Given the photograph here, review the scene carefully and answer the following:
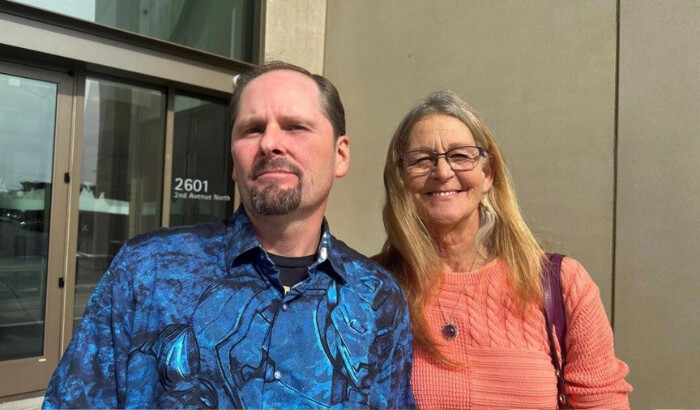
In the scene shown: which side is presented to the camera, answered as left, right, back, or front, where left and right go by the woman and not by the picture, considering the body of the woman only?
front

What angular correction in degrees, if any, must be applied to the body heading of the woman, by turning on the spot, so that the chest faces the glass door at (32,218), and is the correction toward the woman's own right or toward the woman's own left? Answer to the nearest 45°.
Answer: approximately 90° to the woman's own right

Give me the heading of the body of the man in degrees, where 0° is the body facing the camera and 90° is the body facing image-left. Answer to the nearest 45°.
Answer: approximately 0°

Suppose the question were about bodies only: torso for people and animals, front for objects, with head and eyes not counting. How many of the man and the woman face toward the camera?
2

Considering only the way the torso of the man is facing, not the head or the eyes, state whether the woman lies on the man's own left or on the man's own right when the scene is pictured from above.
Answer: on the man's own left

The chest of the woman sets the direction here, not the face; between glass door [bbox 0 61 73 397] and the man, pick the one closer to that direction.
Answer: the man

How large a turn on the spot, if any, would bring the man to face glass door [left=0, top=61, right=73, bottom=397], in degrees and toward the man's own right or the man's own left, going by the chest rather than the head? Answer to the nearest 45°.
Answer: approximately 135° to the man's own right
